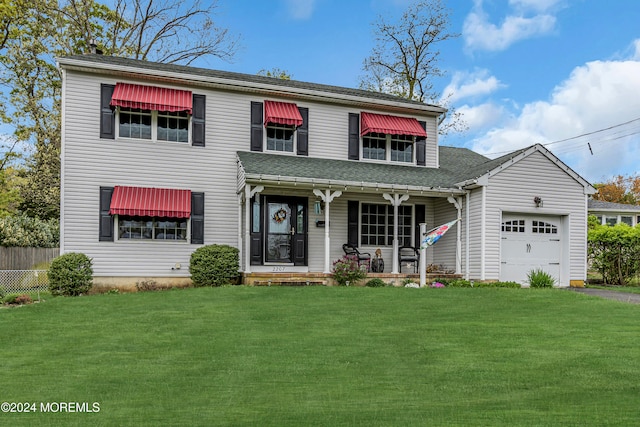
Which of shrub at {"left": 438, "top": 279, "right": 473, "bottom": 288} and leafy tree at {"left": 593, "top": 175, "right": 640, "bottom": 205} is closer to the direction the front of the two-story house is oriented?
the shrub

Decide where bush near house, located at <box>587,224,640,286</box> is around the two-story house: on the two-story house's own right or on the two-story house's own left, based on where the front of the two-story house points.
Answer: on the two-story house's own left

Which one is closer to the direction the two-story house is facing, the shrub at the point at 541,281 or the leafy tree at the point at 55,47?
the shrub

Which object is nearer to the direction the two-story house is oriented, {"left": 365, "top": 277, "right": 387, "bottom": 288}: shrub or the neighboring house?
the shrub

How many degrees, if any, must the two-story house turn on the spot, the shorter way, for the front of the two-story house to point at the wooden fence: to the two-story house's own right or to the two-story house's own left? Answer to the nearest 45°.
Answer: approximately 135° to the two-story house's own right

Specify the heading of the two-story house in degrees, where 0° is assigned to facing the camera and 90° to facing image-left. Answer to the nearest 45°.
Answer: approximately 0°

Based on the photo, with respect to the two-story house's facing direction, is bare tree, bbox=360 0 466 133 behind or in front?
behind

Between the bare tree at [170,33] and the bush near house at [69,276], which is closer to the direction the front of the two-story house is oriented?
the bush near house

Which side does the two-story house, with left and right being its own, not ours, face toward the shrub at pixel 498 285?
left

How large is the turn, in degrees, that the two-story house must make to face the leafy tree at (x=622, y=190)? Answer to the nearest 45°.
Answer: approximately 135° to its left
